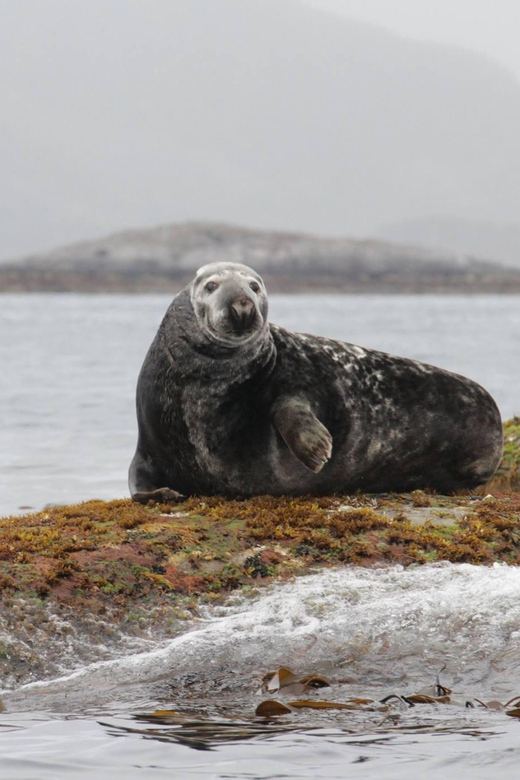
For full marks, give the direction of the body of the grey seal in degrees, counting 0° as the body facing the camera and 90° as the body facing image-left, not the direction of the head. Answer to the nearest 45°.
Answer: approximately 45°
